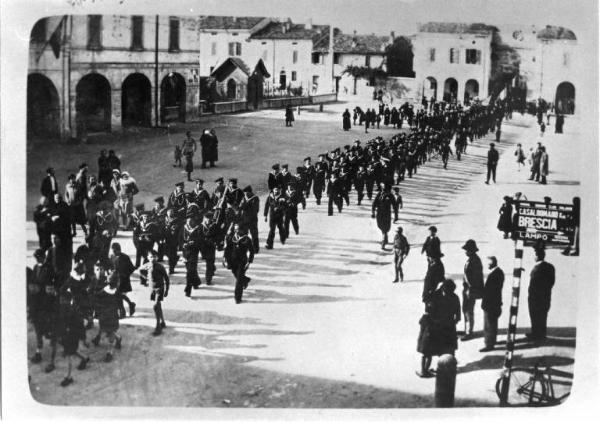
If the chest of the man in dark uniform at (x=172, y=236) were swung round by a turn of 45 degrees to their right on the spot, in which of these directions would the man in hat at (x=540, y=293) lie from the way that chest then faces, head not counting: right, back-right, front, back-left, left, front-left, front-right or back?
back

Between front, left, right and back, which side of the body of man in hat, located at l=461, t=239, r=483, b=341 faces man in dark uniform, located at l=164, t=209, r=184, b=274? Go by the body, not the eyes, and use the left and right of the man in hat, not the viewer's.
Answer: front

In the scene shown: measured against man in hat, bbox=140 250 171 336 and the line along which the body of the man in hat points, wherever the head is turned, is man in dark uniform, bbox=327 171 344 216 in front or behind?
behind

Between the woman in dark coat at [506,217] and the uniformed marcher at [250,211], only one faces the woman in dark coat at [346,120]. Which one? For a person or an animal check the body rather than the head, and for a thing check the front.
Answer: the woman in dark coat at [506,217]

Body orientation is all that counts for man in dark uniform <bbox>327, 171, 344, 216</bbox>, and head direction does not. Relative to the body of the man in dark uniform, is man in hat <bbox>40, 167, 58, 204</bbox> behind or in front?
in front

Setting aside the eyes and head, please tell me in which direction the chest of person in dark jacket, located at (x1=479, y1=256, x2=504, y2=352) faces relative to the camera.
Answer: to the viewer's left

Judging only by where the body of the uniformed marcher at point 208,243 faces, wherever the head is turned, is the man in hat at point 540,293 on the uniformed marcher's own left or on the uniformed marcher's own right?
on the uniformed marcher's own left

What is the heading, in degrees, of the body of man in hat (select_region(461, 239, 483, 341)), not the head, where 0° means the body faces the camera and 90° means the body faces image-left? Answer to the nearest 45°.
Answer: approximately 90°

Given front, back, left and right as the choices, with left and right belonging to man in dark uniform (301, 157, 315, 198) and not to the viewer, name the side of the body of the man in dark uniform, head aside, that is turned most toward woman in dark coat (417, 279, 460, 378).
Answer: front

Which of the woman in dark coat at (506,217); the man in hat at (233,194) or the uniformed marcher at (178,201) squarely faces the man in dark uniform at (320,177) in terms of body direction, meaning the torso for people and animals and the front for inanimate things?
the woman in dark coat

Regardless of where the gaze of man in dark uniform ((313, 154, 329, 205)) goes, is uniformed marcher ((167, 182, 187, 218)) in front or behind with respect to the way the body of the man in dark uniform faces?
in front

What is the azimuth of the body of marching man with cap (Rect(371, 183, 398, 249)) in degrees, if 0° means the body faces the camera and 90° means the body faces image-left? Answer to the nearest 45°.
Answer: approximately 45°
